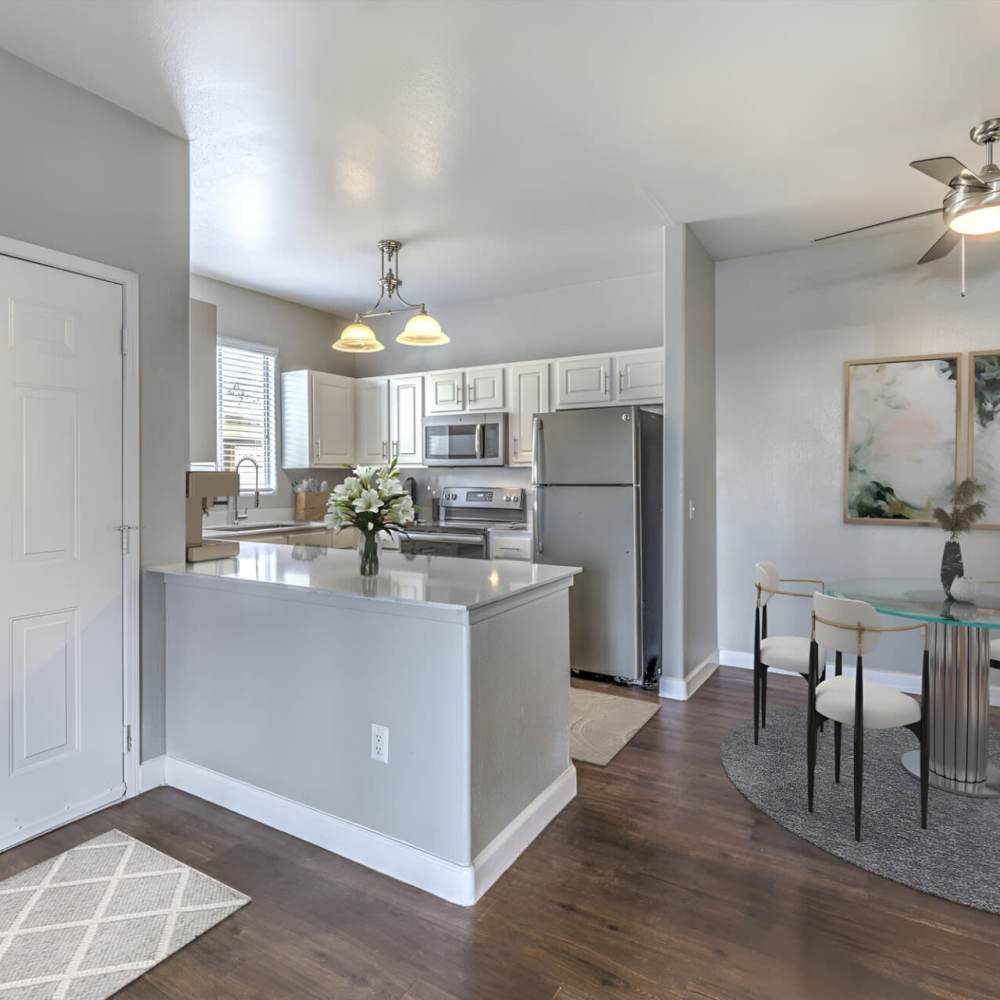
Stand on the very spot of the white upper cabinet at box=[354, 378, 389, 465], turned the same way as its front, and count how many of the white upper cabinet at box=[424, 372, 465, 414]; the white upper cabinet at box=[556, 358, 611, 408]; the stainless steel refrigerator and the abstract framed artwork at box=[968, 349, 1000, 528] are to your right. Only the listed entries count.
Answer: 0

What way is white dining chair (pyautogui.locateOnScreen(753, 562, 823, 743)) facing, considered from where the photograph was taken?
facing to the right of the viewer

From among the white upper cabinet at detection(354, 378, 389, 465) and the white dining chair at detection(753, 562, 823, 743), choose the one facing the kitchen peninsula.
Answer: the white upper cabinet

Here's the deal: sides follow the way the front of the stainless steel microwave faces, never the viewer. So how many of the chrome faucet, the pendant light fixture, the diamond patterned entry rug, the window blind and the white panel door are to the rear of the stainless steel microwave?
0

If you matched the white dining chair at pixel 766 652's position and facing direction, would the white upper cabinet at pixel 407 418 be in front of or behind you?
behind

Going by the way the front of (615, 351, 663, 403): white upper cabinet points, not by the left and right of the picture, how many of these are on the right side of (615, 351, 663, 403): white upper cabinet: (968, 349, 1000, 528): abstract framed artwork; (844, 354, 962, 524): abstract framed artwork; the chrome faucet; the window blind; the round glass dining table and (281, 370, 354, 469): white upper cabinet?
3

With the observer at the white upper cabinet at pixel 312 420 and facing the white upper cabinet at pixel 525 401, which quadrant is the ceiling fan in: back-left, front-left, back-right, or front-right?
front-right

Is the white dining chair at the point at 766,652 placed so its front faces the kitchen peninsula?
no

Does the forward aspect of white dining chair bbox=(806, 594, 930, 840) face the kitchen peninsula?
no

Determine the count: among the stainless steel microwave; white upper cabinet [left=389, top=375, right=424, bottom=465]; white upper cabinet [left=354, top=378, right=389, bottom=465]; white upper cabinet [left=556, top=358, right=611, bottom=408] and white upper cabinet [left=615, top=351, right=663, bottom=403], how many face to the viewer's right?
0

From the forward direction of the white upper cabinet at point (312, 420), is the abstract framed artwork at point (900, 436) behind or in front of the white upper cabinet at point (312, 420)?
in front

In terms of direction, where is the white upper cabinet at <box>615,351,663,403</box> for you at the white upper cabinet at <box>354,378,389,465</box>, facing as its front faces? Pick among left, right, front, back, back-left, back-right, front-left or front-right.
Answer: front-left

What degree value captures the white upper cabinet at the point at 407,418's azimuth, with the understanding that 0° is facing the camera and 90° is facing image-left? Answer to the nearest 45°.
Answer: approximately 45°

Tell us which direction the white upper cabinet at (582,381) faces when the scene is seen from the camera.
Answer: facing the viewer

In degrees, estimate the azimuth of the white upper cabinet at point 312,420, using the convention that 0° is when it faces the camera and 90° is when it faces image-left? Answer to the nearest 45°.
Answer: approximately 315°

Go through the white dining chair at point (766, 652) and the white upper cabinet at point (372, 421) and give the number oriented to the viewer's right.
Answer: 1

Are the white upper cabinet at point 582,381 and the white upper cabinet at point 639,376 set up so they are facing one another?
no

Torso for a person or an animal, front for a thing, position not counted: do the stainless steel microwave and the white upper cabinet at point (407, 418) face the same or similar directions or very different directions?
same or similar directions

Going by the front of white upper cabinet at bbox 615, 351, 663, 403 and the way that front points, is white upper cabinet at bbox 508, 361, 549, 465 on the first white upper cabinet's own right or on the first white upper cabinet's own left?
on the first white upper cabinet's own right
